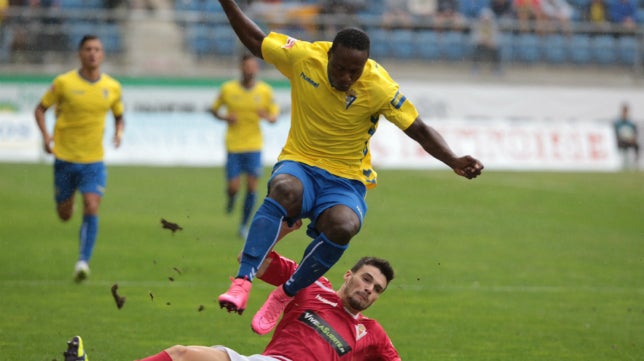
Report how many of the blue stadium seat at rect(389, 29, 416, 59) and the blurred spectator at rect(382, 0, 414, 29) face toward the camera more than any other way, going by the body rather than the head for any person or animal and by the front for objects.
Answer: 2

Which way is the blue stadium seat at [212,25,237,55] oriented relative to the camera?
toward the camera

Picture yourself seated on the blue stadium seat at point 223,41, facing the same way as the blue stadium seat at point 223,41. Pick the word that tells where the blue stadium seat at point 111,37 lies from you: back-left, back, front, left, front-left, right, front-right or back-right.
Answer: right

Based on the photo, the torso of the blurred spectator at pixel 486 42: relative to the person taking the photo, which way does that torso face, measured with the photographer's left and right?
facing the viewer

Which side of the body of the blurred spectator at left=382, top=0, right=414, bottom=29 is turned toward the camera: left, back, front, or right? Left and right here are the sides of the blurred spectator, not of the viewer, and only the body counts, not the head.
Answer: front

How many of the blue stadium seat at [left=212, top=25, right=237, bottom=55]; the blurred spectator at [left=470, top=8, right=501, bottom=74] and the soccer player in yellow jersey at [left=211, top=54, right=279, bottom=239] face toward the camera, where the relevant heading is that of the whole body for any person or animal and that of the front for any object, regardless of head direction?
3

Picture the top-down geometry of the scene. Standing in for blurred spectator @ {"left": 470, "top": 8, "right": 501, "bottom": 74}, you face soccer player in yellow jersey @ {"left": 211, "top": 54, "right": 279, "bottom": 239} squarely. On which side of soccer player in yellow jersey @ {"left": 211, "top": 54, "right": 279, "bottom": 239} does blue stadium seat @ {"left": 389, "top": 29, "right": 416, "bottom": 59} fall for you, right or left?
right

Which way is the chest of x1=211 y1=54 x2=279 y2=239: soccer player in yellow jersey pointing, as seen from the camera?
toward the camera

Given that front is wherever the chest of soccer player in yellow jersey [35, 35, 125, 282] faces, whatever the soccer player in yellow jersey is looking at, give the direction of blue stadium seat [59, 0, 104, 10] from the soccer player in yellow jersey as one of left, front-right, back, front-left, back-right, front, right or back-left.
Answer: back
